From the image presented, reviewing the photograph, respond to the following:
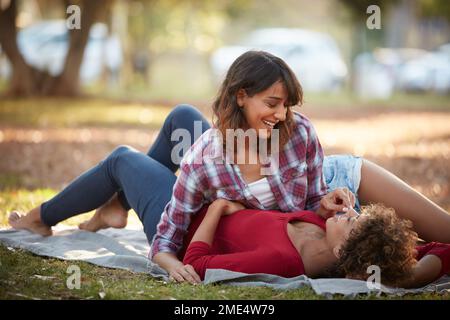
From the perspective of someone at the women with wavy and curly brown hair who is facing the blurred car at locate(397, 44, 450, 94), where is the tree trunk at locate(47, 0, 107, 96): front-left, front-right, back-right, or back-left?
front-left
